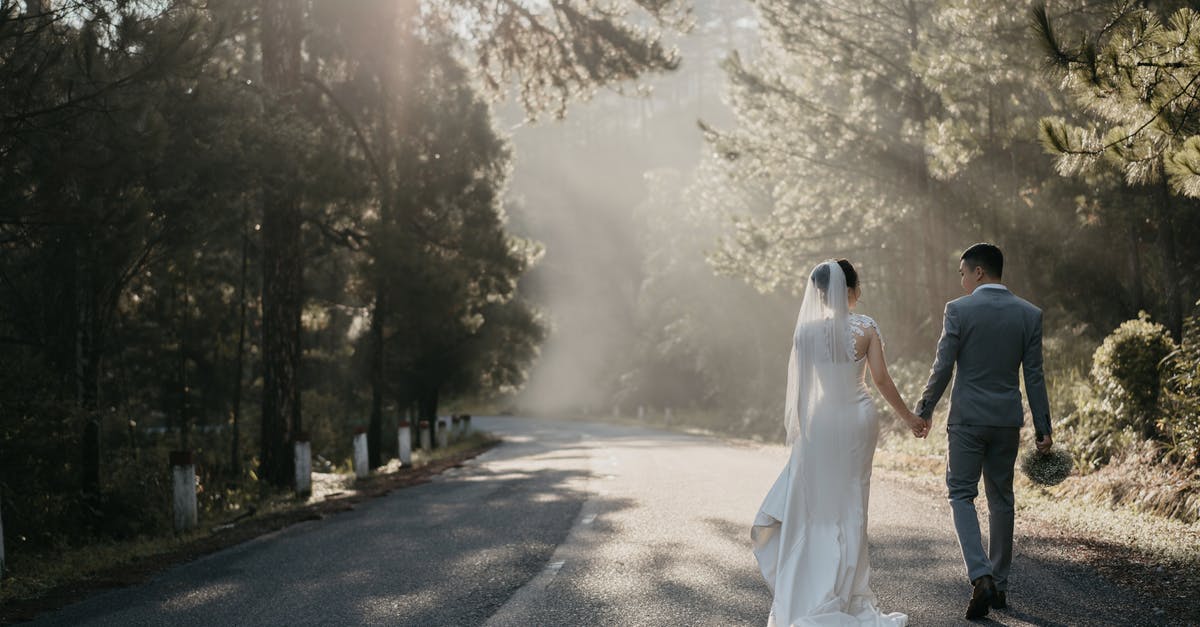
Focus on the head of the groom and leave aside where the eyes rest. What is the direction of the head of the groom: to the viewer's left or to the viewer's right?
to the viewer's left

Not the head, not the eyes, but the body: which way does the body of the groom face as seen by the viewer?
away from the camera

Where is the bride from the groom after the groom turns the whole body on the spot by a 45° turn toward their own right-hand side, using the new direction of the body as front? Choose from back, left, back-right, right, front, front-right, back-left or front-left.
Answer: back

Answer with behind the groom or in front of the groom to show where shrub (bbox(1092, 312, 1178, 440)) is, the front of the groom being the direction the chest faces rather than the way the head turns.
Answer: in front

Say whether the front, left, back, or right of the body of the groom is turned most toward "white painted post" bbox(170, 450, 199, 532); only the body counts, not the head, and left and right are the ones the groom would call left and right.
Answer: left

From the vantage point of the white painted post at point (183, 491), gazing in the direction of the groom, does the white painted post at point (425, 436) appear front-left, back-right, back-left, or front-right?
back-left

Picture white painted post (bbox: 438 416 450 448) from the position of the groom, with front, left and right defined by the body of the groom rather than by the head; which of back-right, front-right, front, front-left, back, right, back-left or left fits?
front-left

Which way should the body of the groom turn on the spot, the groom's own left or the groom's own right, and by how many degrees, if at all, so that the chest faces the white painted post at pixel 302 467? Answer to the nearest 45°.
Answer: approximately 45° to the groom's own left
